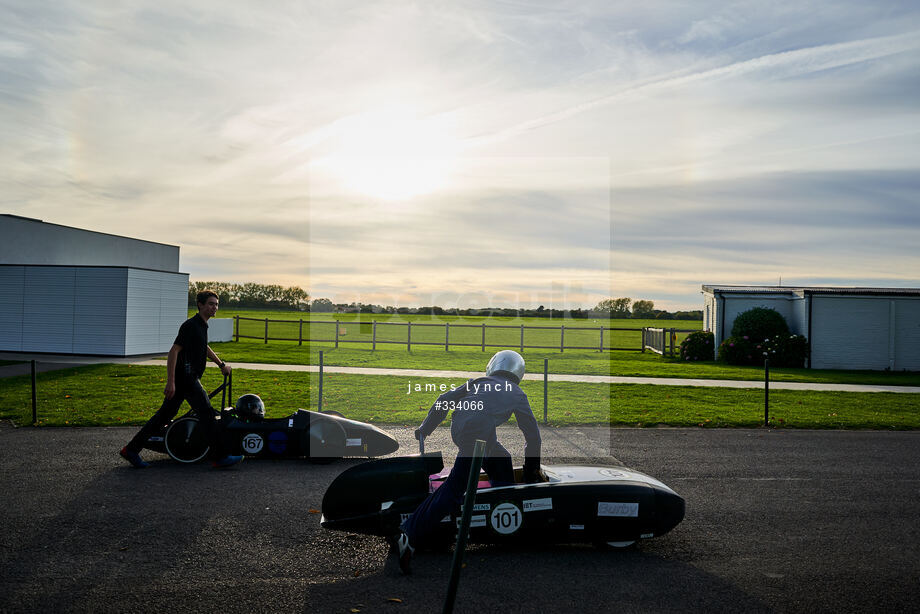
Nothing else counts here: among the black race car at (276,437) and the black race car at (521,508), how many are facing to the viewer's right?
2

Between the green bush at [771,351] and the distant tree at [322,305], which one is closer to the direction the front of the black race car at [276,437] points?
the green bush

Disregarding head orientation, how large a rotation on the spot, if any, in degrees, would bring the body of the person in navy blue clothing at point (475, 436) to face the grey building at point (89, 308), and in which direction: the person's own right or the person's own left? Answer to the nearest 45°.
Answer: approximately 90° to the person's own left

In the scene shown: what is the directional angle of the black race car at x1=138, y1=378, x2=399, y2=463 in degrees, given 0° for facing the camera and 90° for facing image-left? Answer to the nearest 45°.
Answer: approximately 270°

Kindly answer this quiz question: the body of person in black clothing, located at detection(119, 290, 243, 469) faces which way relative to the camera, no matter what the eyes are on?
to the viewer's right

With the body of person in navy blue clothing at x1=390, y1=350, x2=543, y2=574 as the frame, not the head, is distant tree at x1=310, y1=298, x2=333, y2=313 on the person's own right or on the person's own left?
on the person's own left

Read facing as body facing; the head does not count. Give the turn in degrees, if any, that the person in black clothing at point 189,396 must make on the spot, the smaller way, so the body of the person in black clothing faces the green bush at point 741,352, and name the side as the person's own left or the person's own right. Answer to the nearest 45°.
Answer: approximately 45° to the person's own left

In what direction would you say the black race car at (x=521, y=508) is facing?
to the viewer's right

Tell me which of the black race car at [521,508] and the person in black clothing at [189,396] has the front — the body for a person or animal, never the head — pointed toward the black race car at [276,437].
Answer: the person in black clothing

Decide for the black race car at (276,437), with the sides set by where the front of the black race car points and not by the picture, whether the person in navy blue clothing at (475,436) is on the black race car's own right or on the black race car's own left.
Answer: on the black race car's own right

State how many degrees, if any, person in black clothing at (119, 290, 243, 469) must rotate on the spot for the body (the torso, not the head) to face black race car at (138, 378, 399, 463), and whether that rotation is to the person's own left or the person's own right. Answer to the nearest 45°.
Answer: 0° — they already face it
